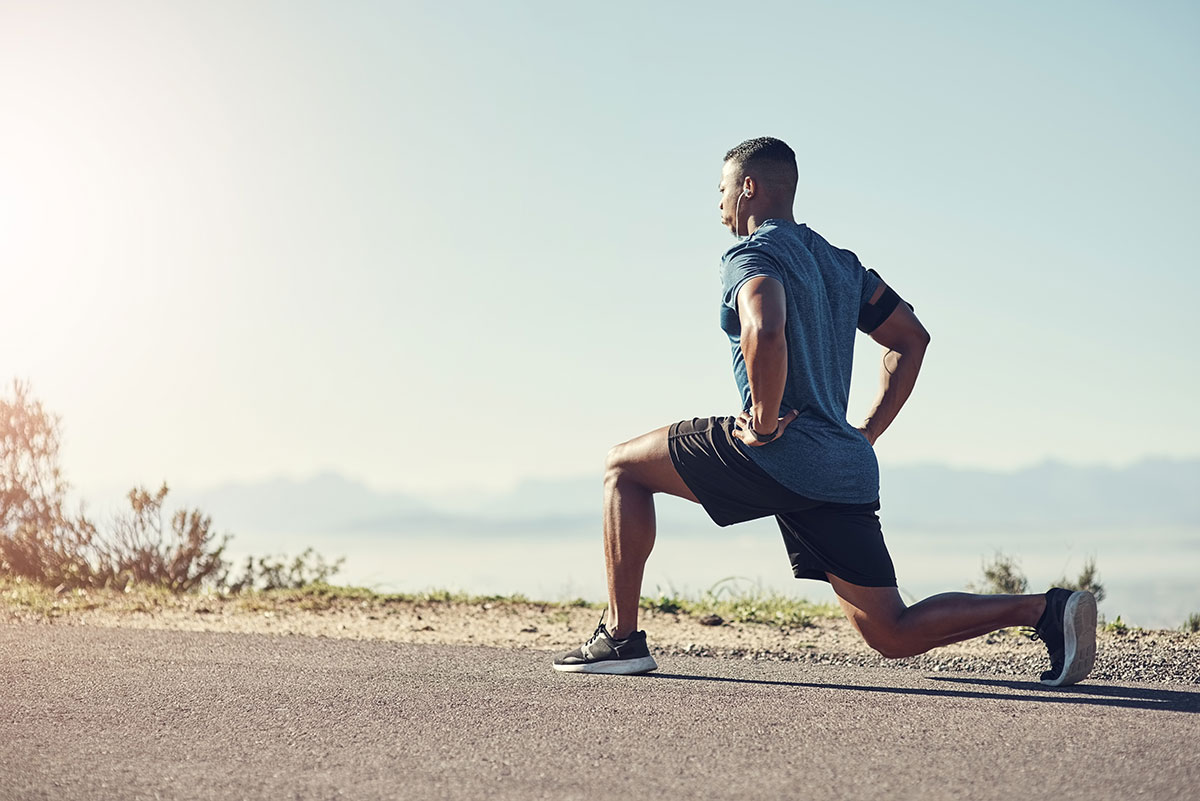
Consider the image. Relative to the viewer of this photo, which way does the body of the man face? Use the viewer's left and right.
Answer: facing away from the viewer and to the left of the viewer
